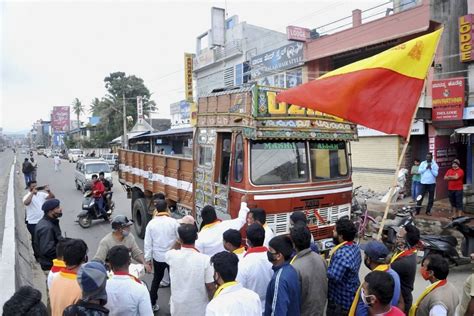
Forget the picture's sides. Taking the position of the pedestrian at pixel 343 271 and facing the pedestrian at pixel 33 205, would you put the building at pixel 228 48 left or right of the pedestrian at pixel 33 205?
right

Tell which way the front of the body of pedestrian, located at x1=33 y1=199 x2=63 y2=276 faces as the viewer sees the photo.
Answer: to the viewer's right

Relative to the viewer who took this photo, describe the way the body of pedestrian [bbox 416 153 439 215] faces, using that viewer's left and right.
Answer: facing the viewer

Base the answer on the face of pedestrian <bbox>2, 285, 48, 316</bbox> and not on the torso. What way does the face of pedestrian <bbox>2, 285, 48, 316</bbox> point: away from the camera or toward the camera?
away from the camera

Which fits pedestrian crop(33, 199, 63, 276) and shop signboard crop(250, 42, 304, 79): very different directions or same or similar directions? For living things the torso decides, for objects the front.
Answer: very different directions

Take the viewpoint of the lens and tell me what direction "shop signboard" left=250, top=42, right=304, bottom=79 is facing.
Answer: facing the viewer and to the left of the viewer

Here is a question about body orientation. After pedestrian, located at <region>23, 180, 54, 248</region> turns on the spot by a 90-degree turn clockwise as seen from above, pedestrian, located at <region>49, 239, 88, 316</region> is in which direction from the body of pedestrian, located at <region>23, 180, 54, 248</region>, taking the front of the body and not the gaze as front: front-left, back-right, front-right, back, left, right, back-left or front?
front-left

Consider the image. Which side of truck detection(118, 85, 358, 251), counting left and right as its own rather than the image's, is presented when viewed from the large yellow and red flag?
front

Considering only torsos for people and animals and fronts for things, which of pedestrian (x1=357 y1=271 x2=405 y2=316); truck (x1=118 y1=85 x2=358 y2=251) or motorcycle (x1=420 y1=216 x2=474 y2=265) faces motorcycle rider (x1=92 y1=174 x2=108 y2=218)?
the pedestrian

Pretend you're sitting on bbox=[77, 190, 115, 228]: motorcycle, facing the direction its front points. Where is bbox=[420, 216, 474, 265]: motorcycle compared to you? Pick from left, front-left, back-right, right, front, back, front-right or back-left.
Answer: left

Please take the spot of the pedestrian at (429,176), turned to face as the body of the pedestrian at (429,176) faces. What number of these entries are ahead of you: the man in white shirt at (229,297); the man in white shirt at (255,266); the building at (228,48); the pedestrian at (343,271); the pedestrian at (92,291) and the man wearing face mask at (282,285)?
5

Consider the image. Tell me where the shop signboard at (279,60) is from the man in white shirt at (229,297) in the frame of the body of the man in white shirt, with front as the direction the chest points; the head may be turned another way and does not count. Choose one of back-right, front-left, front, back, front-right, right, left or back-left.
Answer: front-right

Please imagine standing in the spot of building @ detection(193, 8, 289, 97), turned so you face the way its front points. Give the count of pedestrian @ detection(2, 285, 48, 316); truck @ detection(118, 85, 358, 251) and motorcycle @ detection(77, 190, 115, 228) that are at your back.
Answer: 0

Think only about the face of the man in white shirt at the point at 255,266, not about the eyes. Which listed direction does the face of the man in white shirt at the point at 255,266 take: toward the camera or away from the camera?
away from the camera

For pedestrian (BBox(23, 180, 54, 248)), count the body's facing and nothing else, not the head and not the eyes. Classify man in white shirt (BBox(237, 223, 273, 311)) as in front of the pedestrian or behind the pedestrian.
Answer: in front
